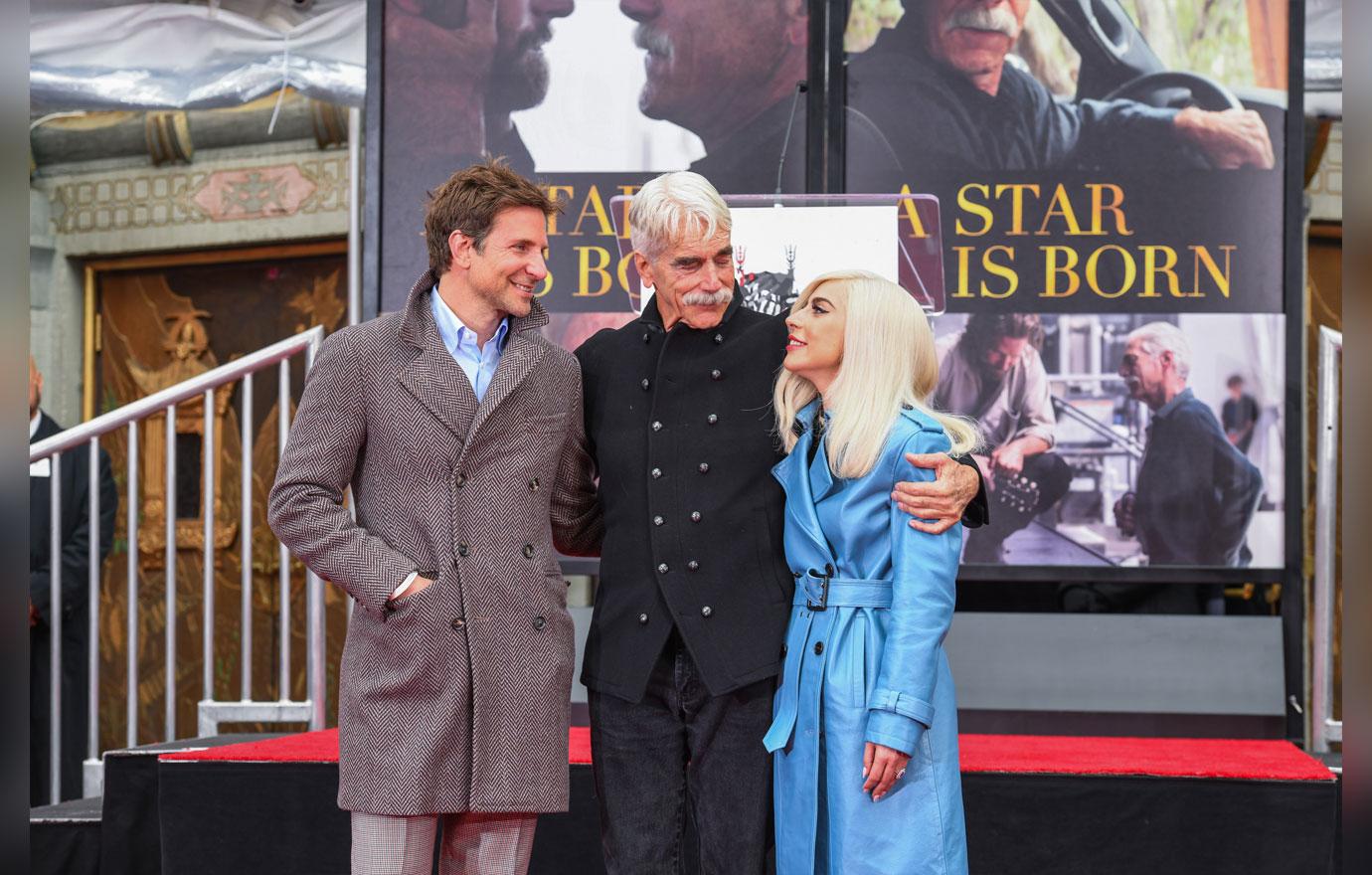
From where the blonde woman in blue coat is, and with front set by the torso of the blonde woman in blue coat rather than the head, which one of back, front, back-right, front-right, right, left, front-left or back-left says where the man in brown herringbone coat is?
front-right

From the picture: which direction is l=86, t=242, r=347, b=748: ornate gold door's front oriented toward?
toward the camera

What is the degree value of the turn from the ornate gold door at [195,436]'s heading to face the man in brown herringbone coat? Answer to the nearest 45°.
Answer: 0° — it already faces them

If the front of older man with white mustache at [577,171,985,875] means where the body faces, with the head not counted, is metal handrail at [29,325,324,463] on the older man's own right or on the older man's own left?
on the older man's own right

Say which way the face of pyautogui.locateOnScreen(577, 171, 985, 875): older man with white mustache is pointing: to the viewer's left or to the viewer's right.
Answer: to the viewer's right

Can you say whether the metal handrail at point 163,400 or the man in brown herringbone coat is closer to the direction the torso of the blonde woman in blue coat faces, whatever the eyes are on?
the man in brown herringbone coat

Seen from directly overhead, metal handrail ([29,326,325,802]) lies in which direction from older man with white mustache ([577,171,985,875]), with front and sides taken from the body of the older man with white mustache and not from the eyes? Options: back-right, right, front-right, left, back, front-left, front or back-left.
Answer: back-right

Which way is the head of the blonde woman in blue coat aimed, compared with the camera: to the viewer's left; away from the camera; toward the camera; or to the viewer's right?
to the viewer's left

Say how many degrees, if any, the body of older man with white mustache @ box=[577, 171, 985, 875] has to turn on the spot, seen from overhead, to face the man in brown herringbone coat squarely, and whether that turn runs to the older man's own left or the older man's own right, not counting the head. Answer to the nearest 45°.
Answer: approximately 90° to the older man's own right

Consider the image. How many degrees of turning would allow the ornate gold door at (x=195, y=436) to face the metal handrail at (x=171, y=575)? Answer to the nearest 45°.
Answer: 0° — it already faces it

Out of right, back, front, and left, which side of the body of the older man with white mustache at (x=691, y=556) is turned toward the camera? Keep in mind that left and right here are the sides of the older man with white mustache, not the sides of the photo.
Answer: front

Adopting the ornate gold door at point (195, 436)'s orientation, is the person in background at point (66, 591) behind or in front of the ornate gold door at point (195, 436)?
in front

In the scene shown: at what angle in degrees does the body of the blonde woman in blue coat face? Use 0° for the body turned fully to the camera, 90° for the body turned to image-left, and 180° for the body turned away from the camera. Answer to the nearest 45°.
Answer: approximately 45°
